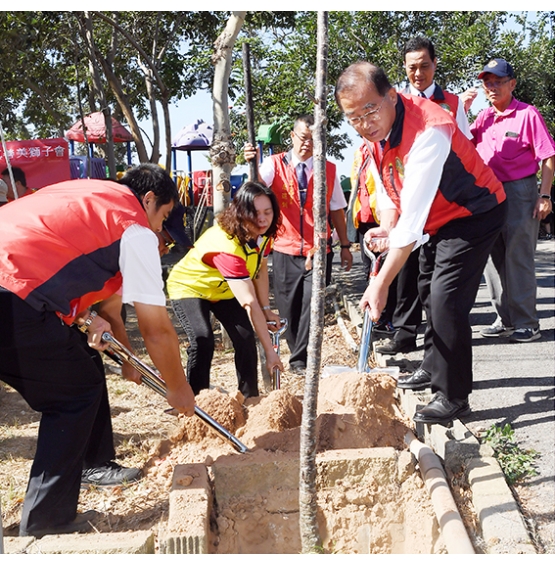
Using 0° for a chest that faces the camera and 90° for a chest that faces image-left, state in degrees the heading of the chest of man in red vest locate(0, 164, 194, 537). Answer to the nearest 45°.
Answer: approximately 270°

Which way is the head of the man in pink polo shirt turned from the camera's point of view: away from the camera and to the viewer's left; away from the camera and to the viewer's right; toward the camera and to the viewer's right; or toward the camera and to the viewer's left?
toward the camera and to the viewer's left

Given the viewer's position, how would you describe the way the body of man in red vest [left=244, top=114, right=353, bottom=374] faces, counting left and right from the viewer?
facing the viewer

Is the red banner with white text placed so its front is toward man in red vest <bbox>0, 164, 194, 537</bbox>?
yes

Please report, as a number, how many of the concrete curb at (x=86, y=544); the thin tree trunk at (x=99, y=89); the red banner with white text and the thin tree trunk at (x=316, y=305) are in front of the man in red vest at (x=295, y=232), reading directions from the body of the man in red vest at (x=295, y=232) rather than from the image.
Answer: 2

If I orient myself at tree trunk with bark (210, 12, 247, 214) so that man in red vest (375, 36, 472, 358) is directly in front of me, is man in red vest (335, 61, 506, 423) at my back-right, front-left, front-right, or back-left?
front-right

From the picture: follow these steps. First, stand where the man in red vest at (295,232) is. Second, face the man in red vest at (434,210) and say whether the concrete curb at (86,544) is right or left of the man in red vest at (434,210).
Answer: right

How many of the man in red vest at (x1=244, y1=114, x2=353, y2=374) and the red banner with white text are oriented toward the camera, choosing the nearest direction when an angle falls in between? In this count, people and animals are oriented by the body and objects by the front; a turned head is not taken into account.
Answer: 2

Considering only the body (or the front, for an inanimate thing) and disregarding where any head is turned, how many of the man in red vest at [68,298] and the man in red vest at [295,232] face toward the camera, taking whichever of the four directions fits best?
1

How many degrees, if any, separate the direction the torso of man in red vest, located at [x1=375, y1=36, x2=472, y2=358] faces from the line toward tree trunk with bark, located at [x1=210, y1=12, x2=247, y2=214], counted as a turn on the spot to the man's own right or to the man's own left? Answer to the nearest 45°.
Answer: approximately 45° to the man's own right

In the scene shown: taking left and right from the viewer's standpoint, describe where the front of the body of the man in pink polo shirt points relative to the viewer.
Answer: facing the viewer and to the left of the viewer

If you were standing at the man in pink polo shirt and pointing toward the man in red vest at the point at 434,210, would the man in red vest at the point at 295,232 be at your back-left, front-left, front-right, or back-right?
front-right

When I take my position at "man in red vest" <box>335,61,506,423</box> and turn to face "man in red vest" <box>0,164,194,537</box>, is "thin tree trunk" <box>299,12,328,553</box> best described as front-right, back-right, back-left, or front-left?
front-left

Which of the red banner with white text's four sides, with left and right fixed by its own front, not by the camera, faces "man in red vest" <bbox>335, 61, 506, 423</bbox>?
front

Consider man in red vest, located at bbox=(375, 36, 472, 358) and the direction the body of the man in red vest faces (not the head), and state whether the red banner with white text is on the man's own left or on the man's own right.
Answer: on the man's own right

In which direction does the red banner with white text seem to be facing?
toward the camera

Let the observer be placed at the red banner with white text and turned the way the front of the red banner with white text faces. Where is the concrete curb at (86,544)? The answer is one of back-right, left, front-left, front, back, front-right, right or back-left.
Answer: front
